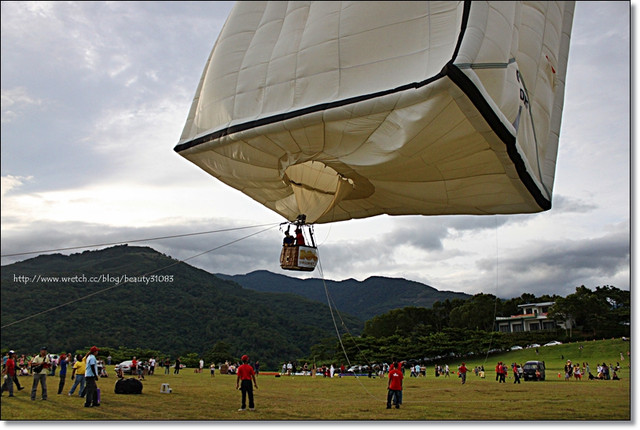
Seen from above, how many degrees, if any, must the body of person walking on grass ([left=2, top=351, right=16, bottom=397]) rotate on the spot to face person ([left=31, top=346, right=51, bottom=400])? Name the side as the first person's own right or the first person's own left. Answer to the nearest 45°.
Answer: approximately 45° to the first person's own right

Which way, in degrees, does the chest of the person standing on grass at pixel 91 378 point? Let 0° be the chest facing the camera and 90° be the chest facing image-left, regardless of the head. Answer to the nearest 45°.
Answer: approximately 270°

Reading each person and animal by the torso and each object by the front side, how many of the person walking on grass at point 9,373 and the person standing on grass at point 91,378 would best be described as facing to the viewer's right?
2

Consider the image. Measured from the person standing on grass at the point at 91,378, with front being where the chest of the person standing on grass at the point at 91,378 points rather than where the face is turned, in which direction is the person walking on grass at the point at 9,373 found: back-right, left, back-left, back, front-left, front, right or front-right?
back-left

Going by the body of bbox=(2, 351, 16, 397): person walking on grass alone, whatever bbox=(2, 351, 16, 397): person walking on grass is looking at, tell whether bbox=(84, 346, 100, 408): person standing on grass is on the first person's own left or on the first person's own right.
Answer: on the first person's own right

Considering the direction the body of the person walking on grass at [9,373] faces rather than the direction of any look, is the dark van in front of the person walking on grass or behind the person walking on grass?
in front

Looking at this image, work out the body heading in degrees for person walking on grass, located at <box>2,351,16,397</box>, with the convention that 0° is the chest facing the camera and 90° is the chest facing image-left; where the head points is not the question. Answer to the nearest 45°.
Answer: approximately 270°

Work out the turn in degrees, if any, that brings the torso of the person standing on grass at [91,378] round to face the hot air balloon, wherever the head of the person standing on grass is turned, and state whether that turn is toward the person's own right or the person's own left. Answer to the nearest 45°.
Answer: approximately 45° to the person's own right
